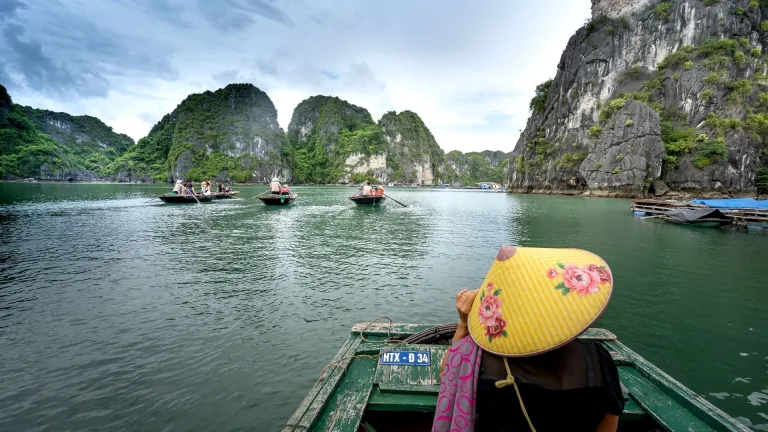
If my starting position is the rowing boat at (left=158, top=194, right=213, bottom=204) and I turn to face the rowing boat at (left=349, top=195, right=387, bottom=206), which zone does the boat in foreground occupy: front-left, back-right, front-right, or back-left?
front-right

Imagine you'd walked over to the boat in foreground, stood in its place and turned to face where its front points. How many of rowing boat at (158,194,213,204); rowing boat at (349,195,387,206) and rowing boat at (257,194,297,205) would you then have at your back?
0

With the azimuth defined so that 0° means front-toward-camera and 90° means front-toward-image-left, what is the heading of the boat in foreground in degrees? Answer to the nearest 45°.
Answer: approximately 180°

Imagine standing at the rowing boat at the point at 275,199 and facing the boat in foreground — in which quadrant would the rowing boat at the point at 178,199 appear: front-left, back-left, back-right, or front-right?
back-right

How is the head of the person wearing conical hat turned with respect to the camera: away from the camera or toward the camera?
away from the camera

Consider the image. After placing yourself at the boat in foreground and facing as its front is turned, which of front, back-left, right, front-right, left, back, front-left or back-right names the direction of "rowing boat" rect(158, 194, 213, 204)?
front-left
